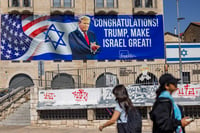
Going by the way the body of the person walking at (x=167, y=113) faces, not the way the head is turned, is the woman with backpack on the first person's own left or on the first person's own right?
on the first person's own left

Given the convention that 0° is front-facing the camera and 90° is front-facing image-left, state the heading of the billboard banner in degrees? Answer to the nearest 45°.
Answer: approximately 0°

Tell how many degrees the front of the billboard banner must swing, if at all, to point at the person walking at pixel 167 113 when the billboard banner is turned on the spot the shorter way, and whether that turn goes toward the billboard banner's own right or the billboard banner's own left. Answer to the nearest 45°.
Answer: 0° — it already faces them

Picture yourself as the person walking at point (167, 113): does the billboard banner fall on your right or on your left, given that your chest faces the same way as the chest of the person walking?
on your left
